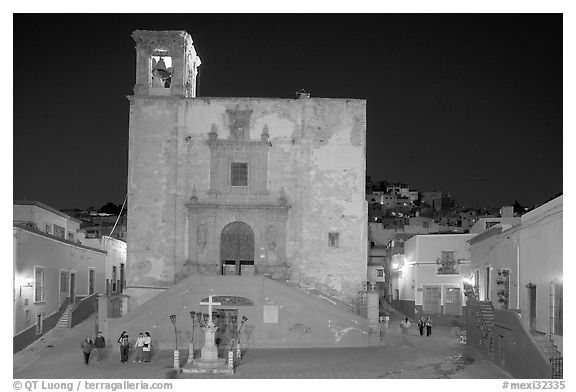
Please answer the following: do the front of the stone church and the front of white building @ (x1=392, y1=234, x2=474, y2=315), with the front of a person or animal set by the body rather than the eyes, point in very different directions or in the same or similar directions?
same or similar directions

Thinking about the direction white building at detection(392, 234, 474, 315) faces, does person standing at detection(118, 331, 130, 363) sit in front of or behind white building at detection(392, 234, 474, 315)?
in front

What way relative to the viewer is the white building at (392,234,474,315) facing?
toward the camera

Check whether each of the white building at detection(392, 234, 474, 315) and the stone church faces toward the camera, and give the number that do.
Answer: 2

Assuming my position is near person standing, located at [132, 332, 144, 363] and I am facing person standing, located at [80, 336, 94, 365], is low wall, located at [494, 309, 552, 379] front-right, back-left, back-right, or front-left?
back-left

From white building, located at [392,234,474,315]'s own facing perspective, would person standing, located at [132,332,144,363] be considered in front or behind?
in front
